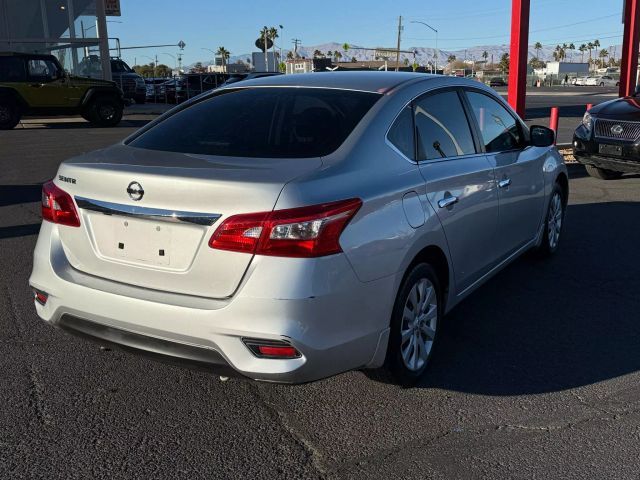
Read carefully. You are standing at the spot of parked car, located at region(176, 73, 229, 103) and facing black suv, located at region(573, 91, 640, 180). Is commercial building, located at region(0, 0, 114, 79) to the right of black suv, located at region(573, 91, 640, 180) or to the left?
right

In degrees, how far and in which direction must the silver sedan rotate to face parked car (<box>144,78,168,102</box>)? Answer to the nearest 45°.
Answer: approximately 45° to its left

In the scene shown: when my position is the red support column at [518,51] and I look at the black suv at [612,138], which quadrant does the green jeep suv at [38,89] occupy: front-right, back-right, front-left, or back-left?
back-right

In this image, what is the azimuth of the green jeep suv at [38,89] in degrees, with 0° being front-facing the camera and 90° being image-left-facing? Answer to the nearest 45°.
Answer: approximately 270°

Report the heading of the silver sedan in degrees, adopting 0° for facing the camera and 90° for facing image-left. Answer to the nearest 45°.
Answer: approximately 225°

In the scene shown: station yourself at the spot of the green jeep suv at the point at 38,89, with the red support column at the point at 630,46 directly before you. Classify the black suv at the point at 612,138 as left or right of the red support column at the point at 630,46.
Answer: right

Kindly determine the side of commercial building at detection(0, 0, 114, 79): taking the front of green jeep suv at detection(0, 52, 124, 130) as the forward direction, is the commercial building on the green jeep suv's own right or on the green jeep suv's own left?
on the green jeep suv's own left

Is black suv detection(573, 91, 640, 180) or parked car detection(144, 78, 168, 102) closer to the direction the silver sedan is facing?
the black suv

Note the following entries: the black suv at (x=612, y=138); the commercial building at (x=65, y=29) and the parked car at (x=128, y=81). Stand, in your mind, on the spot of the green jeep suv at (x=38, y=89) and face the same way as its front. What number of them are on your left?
2
